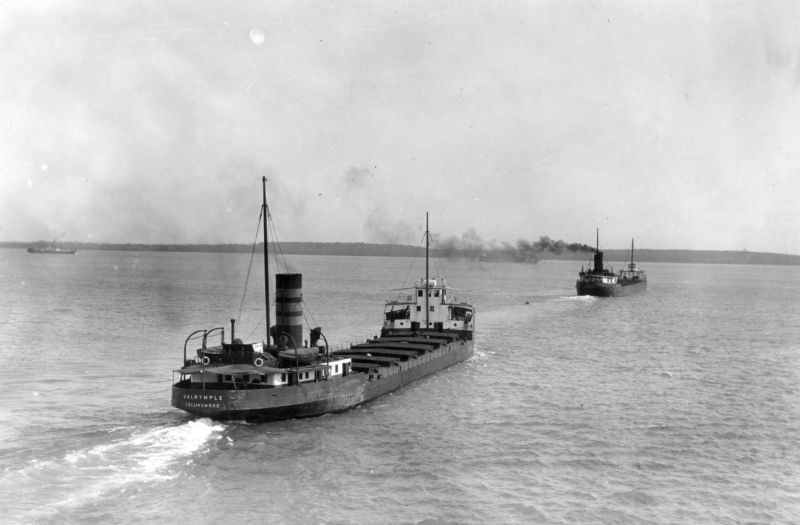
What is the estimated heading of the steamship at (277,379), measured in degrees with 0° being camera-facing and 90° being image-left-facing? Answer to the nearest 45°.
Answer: approximately 225°
